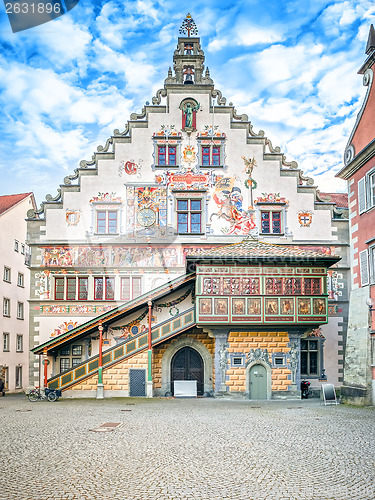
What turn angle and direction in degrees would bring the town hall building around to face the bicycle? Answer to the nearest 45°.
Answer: approximately 45° to its right

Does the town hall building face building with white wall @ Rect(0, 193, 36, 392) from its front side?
no

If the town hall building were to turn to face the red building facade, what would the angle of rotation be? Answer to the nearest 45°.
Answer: approximately 45° to its left

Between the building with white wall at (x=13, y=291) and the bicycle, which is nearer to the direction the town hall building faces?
the bicycle

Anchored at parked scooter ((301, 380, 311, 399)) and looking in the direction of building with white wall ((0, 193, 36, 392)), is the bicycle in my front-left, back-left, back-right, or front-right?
front-left

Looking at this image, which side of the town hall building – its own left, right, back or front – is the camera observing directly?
front
